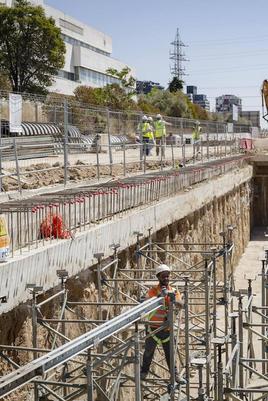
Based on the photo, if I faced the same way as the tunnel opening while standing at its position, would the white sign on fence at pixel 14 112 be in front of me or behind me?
in front

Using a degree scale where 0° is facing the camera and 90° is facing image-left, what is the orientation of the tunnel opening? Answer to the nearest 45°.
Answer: approximately 0°

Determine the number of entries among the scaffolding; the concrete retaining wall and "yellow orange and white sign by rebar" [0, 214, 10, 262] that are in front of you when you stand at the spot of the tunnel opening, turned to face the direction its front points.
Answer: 3

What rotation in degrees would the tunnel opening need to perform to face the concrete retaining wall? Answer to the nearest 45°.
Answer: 0° — it already faces it

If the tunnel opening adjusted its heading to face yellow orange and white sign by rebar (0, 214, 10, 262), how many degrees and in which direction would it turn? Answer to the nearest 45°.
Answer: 0° — it already faces it

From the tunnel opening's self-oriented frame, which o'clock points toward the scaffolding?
The scaffolding is roughly at 12 o'clock from the tunnel opening.

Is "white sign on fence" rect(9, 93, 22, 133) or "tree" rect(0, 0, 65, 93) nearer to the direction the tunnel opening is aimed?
the white sign on fence
